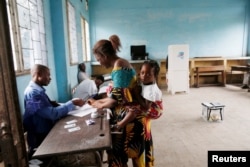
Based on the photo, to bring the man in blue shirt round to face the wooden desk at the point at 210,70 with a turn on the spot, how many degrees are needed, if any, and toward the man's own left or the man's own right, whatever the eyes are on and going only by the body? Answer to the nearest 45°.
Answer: approximately 45° to the man's own left

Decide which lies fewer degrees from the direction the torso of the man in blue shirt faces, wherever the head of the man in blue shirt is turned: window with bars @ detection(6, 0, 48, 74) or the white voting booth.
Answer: the white voting booth

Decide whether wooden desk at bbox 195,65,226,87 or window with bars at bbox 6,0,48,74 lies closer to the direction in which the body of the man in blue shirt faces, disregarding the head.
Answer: the wooden desk

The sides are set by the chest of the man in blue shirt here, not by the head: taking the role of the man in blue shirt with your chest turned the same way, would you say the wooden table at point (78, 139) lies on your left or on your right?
on your right

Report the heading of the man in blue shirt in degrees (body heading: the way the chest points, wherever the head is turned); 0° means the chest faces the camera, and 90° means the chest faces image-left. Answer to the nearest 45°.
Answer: approximately 270°

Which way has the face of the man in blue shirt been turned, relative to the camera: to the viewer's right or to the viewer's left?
to the viewer's right

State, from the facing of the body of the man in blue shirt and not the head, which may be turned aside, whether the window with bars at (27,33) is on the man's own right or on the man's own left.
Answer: on the man's own left

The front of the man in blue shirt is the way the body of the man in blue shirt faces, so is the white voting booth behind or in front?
in front

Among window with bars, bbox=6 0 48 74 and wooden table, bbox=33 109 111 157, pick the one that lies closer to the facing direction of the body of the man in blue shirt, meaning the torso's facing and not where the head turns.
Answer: the wooden table
